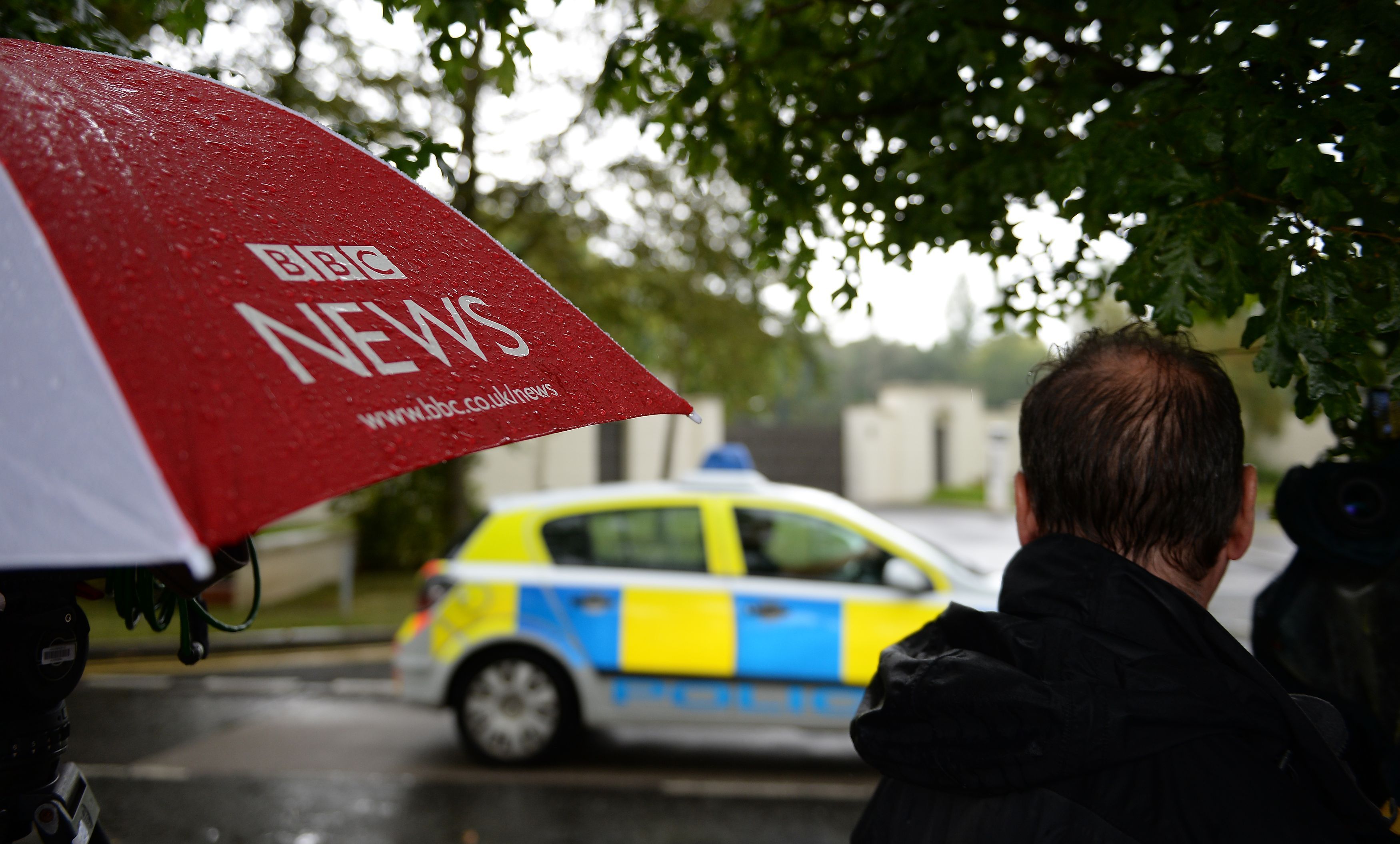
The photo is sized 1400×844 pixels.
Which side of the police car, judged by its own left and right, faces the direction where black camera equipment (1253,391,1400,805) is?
right

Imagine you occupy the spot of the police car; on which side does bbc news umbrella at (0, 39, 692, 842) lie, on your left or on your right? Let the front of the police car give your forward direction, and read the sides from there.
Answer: on your right

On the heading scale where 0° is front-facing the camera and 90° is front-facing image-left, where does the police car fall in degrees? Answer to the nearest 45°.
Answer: approximately 270°

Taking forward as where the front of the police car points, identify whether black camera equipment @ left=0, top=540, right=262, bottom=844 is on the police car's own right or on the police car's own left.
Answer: on the police car's own right
